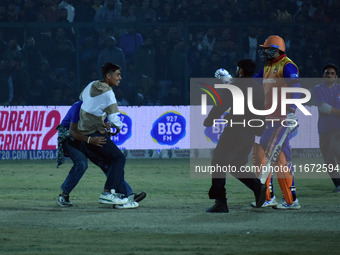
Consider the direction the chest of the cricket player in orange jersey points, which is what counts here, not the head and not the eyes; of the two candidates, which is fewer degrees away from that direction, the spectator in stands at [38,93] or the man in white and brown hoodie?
the man in white and brown hoodie

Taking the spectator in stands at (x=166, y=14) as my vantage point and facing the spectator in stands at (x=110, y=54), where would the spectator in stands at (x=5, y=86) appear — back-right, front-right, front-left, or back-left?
front-right

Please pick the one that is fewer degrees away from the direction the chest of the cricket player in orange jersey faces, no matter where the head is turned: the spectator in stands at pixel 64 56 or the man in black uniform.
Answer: the man in black uniform

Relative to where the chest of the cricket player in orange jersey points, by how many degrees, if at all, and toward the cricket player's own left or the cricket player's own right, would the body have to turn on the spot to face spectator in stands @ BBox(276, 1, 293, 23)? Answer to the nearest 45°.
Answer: approximately 135° to the cricket player's own right

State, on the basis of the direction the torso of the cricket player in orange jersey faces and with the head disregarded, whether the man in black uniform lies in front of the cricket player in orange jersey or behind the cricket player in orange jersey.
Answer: in front

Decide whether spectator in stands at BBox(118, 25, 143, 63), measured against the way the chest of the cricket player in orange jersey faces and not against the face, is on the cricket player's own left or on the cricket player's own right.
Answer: on the cricket player's own right

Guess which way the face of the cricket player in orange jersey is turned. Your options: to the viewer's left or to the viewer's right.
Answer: to the viewer's left

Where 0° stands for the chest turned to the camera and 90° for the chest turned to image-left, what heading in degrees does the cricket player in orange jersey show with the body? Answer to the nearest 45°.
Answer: approximately 45°

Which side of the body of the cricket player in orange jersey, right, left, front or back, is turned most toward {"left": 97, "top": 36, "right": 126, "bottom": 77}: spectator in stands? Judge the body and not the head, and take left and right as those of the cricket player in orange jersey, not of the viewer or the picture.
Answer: right

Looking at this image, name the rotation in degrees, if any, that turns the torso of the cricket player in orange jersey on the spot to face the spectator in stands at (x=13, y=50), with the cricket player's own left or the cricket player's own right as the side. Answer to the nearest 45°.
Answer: approximately 90° to the cricket player's own right
